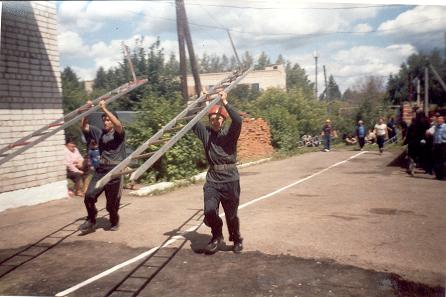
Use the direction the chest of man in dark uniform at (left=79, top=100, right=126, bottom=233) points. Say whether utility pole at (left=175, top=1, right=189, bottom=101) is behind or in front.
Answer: behind

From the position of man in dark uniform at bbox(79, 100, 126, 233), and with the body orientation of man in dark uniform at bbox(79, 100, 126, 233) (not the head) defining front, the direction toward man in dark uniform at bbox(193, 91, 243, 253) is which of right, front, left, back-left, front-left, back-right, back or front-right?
left

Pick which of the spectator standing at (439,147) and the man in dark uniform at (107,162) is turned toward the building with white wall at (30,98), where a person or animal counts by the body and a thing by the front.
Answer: the spectator standing

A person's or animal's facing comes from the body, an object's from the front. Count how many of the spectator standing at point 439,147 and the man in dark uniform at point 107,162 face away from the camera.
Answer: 0

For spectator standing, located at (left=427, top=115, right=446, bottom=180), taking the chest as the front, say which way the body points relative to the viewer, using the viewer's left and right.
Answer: facing the viewer and to the left of the viewer

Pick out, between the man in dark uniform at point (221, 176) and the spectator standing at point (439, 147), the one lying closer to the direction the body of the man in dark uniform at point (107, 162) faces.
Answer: the man in dark uniform

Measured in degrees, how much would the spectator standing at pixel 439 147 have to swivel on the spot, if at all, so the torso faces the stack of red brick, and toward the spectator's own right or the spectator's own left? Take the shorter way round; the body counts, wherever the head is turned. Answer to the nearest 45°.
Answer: approximately 90° to the spectator's own right

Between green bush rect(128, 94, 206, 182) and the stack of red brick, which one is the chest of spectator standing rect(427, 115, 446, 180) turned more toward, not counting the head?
the green bush

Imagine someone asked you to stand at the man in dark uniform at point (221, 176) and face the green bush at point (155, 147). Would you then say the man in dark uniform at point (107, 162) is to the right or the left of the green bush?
left

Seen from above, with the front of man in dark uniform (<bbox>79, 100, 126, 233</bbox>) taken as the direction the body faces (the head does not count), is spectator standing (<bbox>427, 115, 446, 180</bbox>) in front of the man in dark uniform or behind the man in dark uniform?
behind

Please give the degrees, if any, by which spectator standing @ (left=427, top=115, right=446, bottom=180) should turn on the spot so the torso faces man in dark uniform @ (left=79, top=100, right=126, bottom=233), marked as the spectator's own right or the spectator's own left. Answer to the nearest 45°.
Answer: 0° — they already face them

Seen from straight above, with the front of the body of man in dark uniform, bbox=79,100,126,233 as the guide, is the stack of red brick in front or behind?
behind
